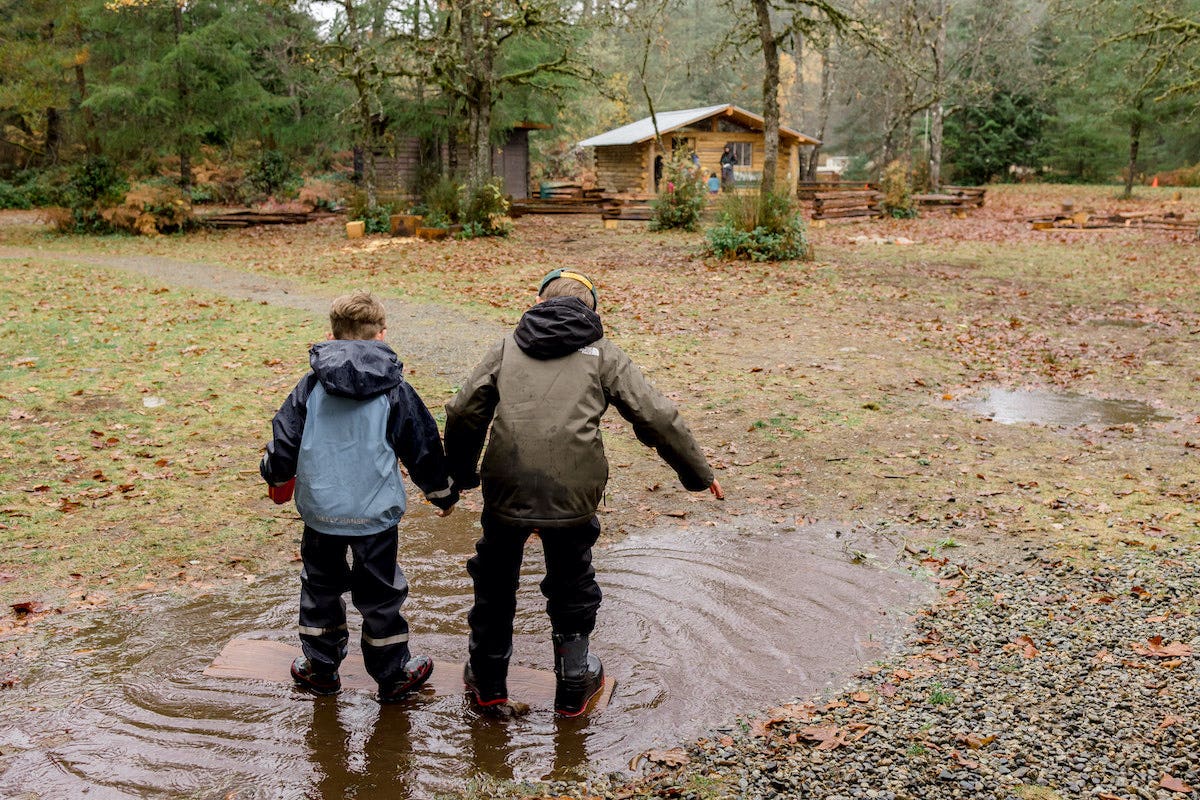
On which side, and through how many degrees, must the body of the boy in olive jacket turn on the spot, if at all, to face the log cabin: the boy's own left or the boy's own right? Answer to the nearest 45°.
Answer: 0° — they already face it

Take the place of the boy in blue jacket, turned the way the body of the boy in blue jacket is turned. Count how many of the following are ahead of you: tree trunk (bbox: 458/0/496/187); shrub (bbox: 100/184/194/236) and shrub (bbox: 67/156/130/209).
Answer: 3

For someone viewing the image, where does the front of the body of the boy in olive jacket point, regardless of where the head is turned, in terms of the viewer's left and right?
facing away from the viewer

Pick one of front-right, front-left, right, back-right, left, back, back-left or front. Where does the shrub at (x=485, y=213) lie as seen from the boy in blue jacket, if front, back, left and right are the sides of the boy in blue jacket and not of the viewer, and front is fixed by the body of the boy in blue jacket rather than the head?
front

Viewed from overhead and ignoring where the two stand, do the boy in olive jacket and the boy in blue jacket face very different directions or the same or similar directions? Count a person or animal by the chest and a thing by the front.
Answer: same or similar directions

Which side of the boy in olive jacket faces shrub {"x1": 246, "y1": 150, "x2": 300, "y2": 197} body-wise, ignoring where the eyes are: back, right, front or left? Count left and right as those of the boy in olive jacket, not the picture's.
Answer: front

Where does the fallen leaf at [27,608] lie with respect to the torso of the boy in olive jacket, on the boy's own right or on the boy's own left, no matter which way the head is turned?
on the boy's own left

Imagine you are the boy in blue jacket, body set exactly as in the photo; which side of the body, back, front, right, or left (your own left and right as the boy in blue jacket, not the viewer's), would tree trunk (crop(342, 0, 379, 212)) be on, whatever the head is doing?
front

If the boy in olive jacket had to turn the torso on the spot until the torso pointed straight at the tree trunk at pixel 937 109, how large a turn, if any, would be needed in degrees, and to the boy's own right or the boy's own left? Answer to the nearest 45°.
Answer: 0° — they already face it

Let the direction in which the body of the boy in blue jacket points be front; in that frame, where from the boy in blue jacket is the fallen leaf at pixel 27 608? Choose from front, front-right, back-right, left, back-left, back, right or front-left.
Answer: front-left

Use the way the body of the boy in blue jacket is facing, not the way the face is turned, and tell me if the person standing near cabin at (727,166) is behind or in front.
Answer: in front

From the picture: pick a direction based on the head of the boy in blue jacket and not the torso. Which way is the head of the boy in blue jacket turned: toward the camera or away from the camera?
away from the camera

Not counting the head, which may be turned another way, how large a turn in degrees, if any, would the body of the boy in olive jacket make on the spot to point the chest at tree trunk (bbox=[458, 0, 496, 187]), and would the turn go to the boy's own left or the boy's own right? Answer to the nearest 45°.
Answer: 0° — they already face it

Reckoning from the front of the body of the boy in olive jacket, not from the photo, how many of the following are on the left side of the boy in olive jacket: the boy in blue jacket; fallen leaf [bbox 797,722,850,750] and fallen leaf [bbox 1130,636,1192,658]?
1

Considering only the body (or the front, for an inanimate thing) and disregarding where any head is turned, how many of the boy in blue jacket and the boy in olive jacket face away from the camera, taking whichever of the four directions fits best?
2

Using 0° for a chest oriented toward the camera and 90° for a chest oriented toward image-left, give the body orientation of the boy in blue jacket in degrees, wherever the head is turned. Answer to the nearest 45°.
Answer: approximately 180°

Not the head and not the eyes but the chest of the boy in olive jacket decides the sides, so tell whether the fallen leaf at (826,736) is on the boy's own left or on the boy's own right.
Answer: on the boy's own right

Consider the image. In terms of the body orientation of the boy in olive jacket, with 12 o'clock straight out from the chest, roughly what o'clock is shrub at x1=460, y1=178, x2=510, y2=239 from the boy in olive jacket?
The shrub is roughly at 12 o'clock from the boy in olive jacket.
